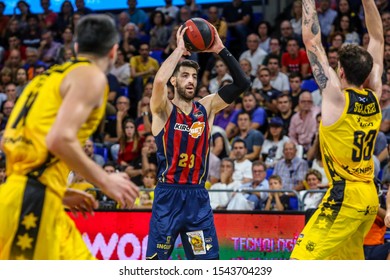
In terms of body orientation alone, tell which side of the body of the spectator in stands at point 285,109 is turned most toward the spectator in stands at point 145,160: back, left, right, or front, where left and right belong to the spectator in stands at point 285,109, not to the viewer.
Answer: right

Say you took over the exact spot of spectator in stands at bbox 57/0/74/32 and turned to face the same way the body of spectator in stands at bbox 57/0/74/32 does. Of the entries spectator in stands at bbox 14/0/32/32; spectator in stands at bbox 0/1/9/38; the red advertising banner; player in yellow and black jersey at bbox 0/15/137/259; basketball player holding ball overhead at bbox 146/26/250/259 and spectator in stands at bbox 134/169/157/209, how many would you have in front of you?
4

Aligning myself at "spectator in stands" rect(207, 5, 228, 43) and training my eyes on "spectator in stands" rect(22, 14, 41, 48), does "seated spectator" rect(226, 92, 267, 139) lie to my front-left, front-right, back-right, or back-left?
back-left

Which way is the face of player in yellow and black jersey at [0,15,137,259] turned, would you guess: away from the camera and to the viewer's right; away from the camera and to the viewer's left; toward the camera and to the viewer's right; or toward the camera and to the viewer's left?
away from the camera and to the viewer's right
